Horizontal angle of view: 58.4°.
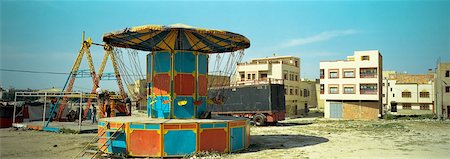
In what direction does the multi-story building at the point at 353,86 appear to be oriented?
toward the camera

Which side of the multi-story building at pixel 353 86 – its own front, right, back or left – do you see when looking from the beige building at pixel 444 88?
left
